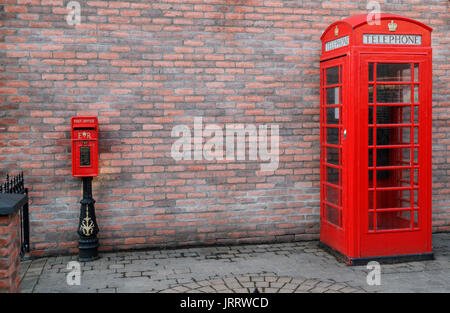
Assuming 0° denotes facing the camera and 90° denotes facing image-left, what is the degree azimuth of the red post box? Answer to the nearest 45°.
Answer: approximately 0°

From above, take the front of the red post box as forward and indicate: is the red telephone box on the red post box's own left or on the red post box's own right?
on the red post box's own left
